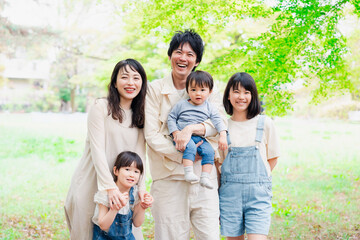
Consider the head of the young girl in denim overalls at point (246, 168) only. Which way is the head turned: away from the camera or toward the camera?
toward the camera

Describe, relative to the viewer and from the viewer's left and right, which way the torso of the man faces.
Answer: facing the viewer

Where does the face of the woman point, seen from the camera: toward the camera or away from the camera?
toward the camera

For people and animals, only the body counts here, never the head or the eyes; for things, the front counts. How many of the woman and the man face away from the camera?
0

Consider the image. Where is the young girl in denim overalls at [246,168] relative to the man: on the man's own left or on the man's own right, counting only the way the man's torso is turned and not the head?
on the man's own left

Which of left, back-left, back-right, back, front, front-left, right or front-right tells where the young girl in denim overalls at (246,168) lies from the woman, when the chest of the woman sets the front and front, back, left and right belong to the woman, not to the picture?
front-left
